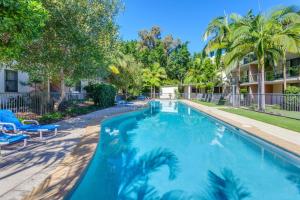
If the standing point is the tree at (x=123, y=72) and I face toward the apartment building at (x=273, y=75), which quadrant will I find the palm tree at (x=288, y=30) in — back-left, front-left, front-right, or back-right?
front-right

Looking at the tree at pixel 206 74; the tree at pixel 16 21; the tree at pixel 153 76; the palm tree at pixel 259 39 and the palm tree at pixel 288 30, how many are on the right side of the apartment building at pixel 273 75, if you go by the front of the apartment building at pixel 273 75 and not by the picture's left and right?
2

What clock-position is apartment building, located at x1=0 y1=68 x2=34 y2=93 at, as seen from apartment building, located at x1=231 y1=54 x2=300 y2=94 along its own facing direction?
apartment building, located at x1=0 y1=68 x2=34 y2=93 is roughly at 12 o'clock from apartment building, located at x1=231 y1=54 x2=300 y2=94.

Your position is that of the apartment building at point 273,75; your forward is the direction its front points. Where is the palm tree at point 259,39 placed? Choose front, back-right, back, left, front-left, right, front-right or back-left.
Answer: front-left

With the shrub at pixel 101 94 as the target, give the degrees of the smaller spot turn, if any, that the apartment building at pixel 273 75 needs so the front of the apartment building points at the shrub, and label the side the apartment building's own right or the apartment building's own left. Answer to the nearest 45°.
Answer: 0° — it already faces it

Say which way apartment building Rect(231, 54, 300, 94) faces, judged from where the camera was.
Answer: facing the viewer and to the left of the viewer

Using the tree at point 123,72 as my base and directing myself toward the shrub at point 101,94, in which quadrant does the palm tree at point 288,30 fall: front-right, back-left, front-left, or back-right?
front-left

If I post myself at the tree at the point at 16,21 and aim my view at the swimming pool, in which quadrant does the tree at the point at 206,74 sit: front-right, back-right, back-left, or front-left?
front-left

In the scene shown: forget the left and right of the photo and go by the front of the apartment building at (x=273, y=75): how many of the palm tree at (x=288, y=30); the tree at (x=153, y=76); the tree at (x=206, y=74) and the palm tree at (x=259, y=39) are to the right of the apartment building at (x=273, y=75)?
2

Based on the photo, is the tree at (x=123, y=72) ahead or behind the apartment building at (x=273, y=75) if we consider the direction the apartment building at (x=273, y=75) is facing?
ahead

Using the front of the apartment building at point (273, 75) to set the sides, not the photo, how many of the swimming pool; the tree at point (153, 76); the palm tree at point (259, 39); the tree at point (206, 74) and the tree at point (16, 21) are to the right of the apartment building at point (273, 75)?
2

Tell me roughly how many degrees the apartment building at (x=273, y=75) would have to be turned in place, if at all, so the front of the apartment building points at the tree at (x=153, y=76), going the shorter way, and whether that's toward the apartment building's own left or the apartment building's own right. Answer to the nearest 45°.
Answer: approximately 90° to the apartment building's own right

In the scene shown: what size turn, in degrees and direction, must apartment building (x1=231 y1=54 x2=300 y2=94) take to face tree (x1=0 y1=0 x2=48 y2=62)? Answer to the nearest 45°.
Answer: approximately 45° to its left
